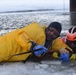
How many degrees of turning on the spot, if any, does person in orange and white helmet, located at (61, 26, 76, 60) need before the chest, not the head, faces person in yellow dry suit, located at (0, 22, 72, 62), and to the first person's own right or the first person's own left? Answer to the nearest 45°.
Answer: approximately 45° to the first person's own right
